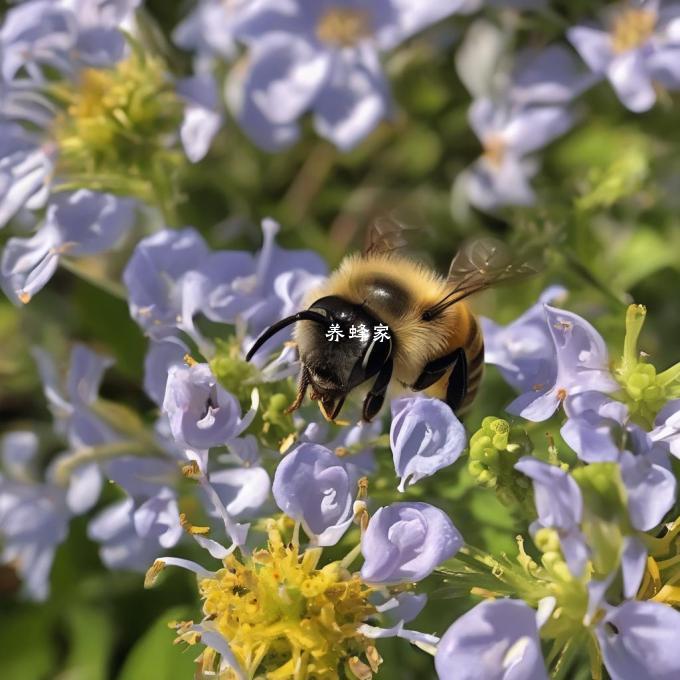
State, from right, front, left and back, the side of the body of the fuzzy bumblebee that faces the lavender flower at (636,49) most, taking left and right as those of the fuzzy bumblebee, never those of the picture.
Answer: back

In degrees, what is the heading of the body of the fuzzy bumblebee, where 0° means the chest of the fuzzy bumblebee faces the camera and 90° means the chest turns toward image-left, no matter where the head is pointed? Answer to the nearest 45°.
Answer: approximately 45°
